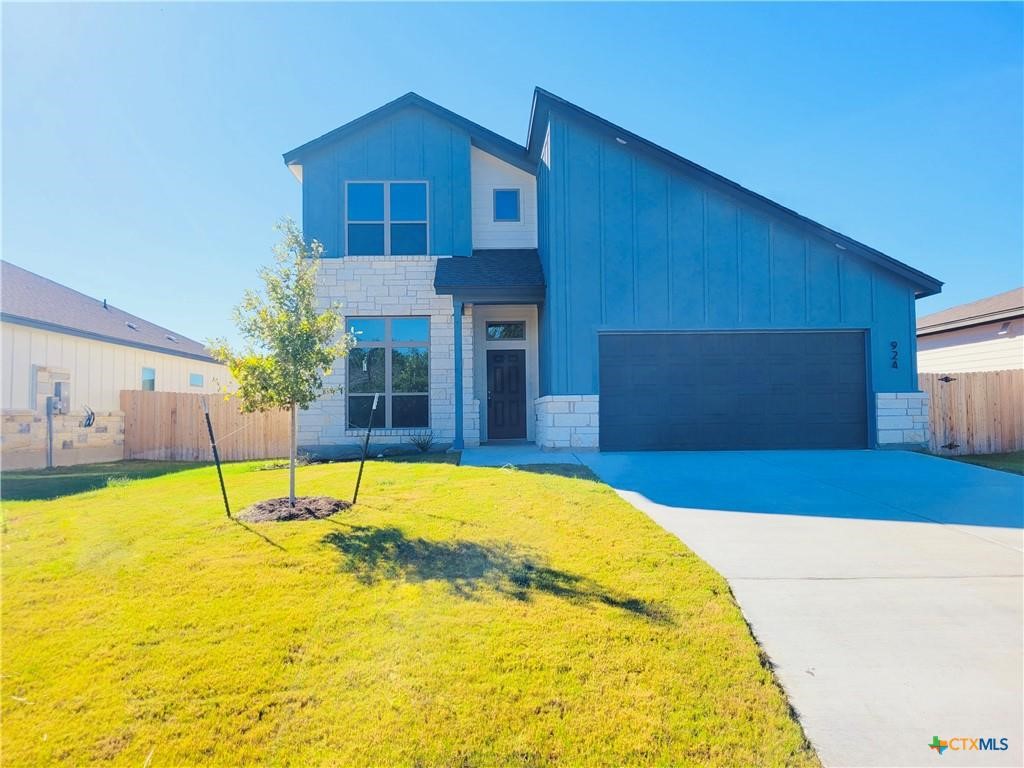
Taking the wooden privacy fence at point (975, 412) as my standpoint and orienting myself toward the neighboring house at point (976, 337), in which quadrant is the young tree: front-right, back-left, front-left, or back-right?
back-left

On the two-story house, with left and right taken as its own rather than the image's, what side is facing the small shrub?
front

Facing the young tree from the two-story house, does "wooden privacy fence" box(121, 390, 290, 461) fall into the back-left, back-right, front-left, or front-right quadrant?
front-right

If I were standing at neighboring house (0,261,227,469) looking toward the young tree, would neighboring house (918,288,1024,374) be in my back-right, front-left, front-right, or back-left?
front-left

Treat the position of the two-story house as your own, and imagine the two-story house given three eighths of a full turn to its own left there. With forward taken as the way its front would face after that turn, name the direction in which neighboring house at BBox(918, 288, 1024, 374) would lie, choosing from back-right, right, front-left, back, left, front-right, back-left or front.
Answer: front

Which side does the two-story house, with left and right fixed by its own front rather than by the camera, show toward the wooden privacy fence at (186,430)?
right

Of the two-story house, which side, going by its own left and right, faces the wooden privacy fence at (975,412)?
left

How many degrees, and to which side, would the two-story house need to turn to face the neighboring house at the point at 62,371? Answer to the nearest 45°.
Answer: approximately 90° to its right

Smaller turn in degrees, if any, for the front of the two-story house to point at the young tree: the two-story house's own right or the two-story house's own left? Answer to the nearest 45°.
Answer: approximately 45° to the two-story house's own right

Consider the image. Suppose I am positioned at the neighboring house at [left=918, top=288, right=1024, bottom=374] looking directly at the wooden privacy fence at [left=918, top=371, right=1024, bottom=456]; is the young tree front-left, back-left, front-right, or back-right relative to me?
front-right

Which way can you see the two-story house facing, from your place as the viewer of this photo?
facing the viewer
